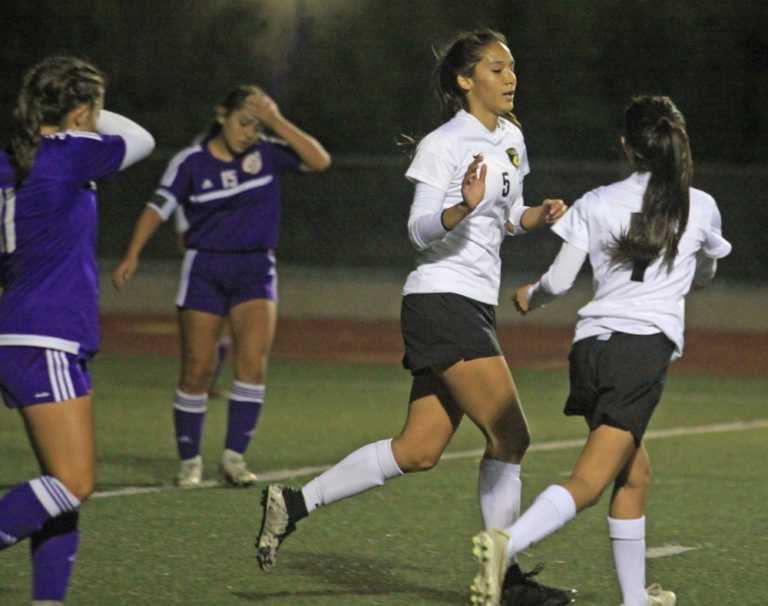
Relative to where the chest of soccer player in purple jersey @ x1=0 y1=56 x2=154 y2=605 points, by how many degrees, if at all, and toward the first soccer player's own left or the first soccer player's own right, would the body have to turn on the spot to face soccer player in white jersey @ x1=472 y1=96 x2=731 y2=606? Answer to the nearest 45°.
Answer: approximately 45° to the first soccer player's own right

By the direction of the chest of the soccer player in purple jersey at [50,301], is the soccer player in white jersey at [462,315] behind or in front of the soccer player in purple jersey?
in front

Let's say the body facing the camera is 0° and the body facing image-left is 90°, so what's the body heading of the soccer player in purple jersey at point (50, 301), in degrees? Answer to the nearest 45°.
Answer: approximately 225°

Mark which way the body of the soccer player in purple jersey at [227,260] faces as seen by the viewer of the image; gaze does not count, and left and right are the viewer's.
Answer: facing the viewer

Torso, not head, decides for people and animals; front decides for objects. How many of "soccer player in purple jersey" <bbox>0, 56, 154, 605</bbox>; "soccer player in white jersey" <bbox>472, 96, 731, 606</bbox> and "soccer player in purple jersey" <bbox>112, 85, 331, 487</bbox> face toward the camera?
1

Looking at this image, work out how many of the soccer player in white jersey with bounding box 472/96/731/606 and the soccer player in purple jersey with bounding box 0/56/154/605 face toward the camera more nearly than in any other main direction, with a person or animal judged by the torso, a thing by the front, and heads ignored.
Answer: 0

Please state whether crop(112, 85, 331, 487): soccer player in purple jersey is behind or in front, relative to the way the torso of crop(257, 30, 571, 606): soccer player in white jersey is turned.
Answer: behind

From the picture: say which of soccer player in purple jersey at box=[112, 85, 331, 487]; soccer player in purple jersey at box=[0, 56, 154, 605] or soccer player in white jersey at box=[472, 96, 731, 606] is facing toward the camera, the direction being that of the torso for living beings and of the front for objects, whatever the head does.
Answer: soccer player in purple jersey at box=[112, 85, 331, 487]

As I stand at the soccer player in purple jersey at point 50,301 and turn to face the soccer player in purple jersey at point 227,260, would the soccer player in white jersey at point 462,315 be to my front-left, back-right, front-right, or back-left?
front-right

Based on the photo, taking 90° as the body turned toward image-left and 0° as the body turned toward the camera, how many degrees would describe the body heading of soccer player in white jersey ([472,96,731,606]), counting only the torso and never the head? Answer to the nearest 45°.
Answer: approximately 225°

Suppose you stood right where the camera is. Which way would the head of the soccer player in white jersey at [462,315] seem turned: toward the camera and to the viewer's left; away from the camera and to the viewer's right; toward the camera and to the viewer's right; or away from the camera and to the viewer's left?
toward the camera and to the viewer's right

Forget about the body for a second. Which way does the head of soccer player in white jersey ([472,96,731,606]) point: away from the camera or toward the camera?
away from the camera
